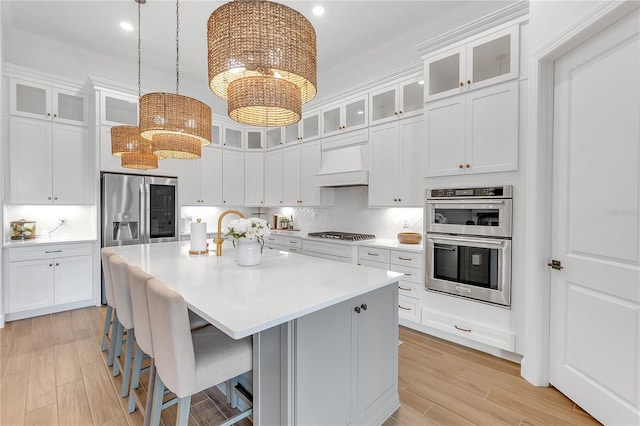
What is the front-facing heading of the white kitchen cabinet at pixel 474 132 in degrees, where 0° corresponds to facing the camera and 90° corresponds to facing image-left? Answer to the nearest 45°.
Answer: approximately 45°

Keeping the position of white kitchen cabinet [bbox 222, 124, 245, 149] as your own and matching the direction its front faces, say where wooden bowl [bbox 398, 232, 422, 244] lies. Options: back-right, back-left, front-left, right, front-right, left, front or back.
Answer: front

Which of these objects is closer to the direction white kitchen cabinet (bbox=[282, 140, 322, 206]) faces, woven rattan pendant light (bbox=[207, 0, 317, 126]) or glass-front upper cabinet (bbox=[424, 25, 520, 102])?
the woven rattan pendant light

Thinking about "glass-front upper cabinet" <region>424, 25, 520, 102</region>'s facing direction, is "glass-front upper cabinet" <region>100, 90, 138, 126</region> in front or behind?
in front

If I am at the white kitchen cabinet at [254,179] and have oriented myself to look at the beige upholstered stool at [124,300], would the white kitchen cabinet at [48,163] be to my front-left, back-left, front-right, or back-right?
front-right

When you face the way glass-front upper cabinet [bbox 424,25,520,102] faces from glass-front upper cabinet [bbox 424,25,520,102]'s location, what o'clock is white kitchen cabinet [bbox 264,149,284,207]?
The white kitchen cabinet is roughly at 2 o'clock from the glass-front upper cabinet.

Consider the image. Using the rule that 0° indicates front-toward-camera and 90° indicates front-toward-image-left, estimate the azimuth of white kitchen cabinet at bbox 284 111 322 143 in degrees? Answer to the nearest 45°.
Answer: approximately 45°

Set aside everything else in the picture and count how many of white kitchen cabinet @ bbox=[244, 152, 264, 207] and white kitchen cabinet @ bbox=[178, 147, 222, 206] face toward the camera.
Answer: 2

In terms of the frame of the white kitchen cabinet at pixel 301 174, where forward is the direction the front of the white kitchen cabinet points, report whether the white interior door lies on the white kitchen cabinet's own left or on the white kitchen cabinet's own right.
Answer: on the white kitchen cabinet's own left

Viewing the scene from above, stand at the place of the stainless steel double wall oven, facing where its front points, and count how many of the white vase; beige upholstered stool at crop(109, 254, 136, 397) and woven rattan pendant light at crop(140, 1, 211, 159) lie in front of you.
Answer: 3

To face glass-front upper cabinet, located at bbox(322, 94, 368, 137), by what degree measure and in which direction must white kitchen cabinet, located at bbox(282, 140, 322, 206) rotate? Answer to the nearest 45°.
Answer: approximately 90° to its left

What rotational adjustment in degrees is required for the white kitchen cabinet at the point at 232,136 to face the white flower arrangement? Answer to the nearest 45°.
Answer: approximately 45° to its right

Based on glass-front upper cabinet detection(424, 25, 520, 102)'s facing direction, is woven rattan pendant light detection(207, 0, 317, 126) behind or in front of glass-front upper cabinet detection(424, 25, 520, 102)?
in front

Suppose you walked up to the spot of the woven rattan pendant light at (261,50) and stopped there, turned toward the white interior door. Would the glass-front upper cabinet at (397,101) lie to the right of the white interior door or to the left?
left

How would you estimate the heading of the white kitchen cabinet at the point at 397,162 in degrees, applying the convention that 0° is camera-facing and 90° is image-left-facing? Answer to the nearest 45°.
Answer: approximately 45°

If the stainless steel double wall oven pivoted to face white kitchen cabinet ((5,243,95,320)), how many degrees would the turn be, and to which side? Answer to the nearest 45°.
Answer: approximately 45° to its right

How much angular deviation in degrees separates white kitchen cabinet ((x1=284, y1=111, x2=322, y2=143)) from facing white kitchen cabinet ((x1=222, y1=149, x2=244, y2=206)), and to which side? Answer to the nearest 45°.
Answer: approximately 90° to its right

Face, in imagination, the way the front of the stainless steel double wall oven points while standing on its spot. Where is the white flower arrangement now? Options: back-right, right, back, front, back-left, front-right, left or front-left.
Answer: front

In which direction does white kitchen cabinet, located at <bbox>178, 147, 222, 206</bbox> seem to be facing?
toward the camera
